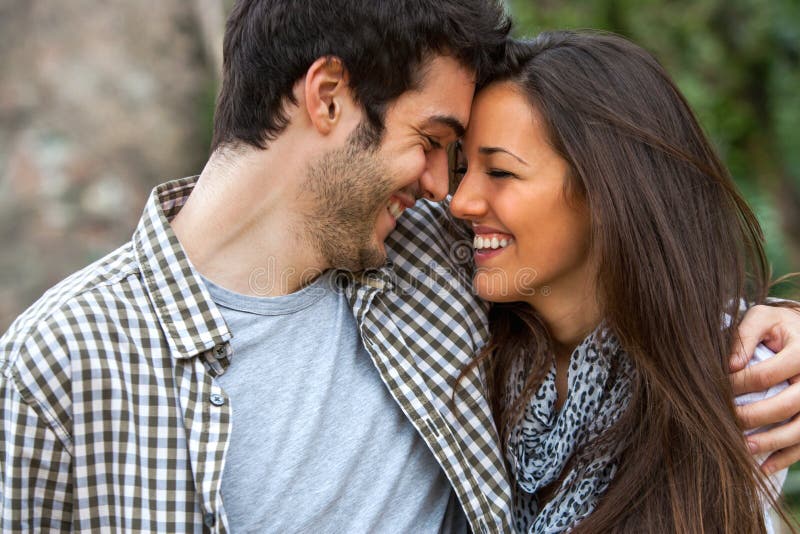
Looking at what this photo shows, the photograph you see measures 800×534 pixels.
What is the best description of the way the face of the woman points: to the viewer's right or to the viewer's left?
to the viewer's left

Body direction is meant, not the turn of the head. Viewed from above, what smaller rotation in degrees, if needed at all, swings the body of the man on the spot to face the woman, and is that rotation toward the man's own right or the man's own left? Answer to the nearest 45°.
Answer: approximately 45° to the man's own left

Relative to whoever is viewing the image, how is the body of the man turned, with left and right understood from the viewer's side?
facing the viewer and to the right of the viewer

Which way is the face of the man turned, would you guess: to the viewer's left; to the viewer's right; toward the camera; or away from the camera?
to the viewer's right
